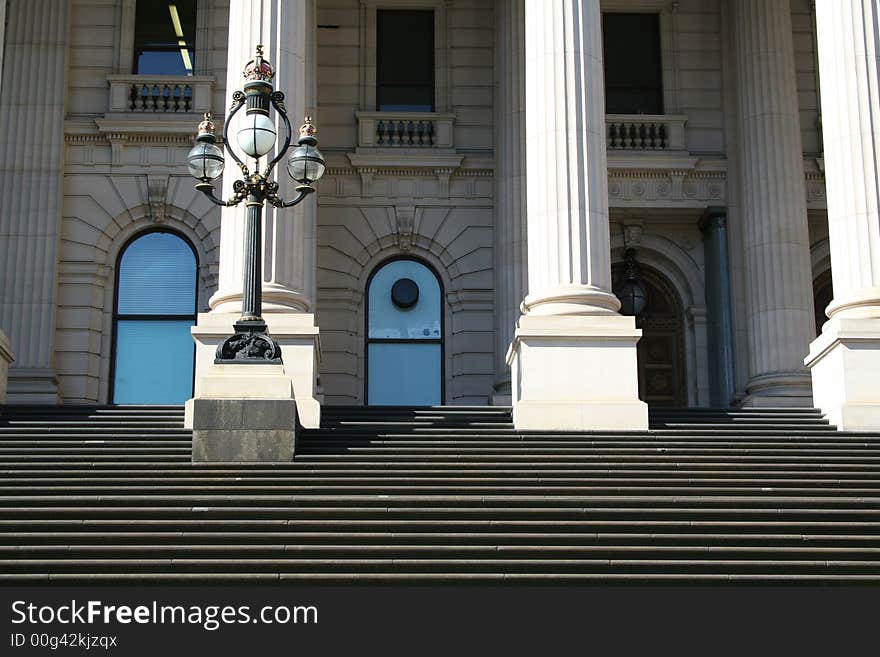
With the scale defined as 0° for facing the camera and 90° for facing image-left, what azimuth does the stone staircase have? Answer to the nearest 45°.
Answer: approximately 0°
